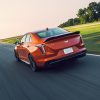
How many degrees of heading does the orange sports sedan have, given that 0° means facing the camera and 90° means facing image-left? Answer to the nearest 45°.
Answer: approximately 135°
